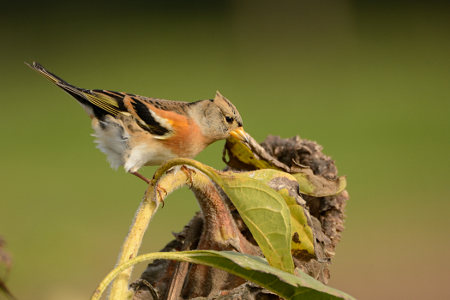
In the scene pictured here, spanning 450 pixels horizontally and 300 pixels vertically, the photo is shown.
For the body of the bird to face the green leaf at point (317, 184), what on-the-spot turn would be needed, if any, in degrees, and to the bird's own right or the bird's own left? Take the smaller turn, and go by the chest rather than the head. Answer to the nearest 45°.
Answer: approximately 45° to the bird's own right

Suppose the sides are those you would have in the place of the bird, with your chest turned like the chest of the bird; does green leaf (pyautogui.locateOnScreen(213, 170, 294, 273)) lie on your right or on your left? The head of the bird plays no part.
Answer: on your right

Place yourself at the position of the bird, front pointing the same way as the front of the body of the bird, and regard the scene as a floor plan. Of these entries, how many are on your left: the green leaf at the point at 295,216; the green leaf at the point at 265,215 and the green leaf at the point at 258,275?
0

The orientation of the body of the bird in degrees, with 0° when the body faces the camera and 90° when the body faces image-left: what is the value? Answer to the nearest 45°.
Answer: approximately 270°

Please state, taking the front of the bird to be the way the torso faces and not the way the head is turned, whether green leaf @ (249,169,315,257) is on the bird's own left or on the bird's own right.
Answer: on the bird's own right

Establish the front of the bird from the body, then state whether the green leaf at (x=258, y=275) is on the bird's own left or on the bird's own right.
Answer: on the bird's own right
